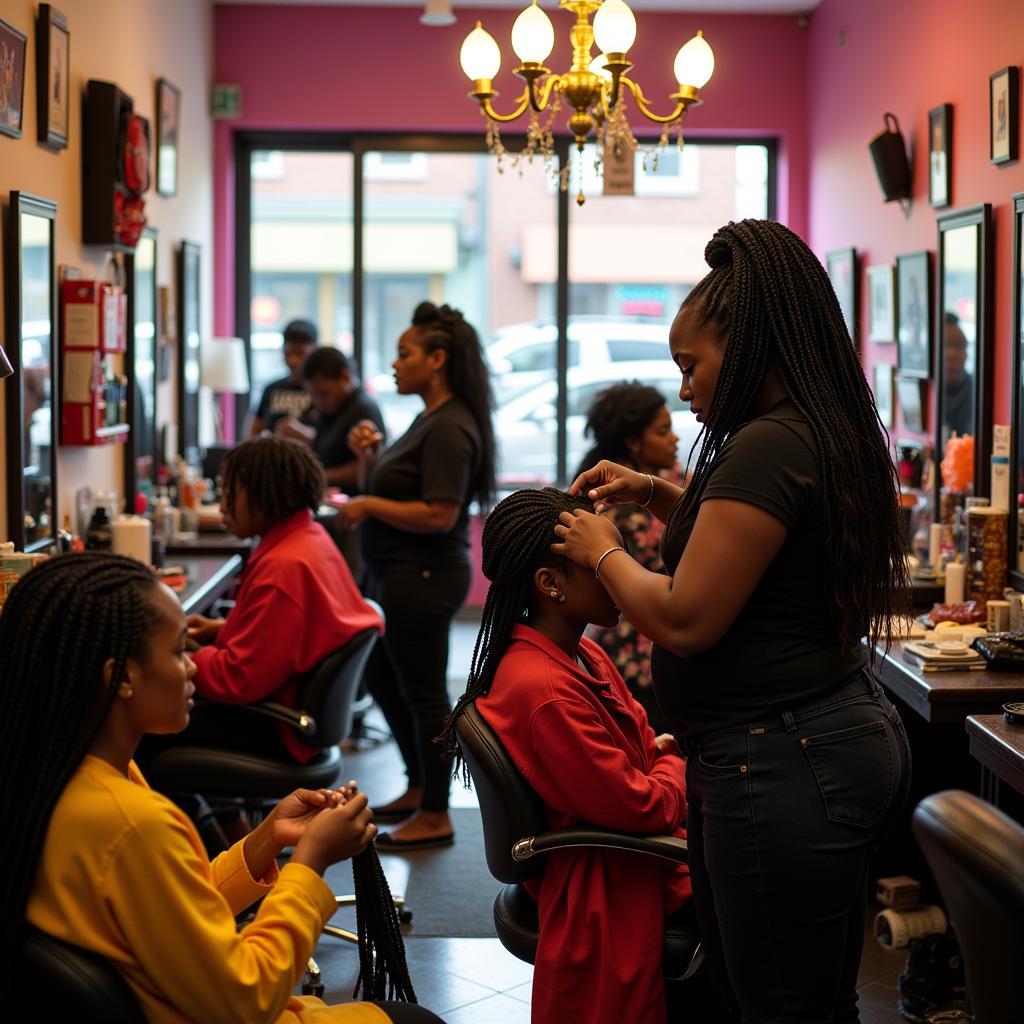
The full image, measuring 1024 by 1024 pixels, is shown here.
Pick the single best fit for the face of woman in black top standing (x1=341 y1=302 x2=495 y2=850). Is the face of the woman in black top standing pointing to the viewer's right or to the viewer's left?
to the viewer's left

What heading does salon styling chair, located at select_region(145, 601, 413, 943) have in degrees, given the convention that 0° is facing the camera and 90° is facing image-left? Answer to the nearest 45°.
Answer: approximately 90°

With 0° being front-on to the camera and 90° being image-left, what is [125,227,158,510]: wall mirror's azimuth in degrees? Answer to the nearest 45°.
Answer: approximately 270°

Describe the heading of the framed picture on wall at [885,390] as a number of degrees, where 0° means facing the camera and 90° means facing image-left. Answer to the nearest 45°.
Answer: approximately 45°

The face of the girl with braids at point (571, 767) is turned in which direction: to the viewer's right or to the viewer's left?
to the viewer's right

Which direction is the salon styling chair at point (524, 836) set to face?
to the viewer's right

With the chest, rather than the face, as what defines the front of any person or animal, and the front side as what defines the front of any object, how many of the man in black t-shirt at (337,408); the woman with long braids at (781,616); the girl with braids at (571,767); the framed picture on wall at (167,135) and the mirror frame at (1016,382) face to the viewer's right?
2
